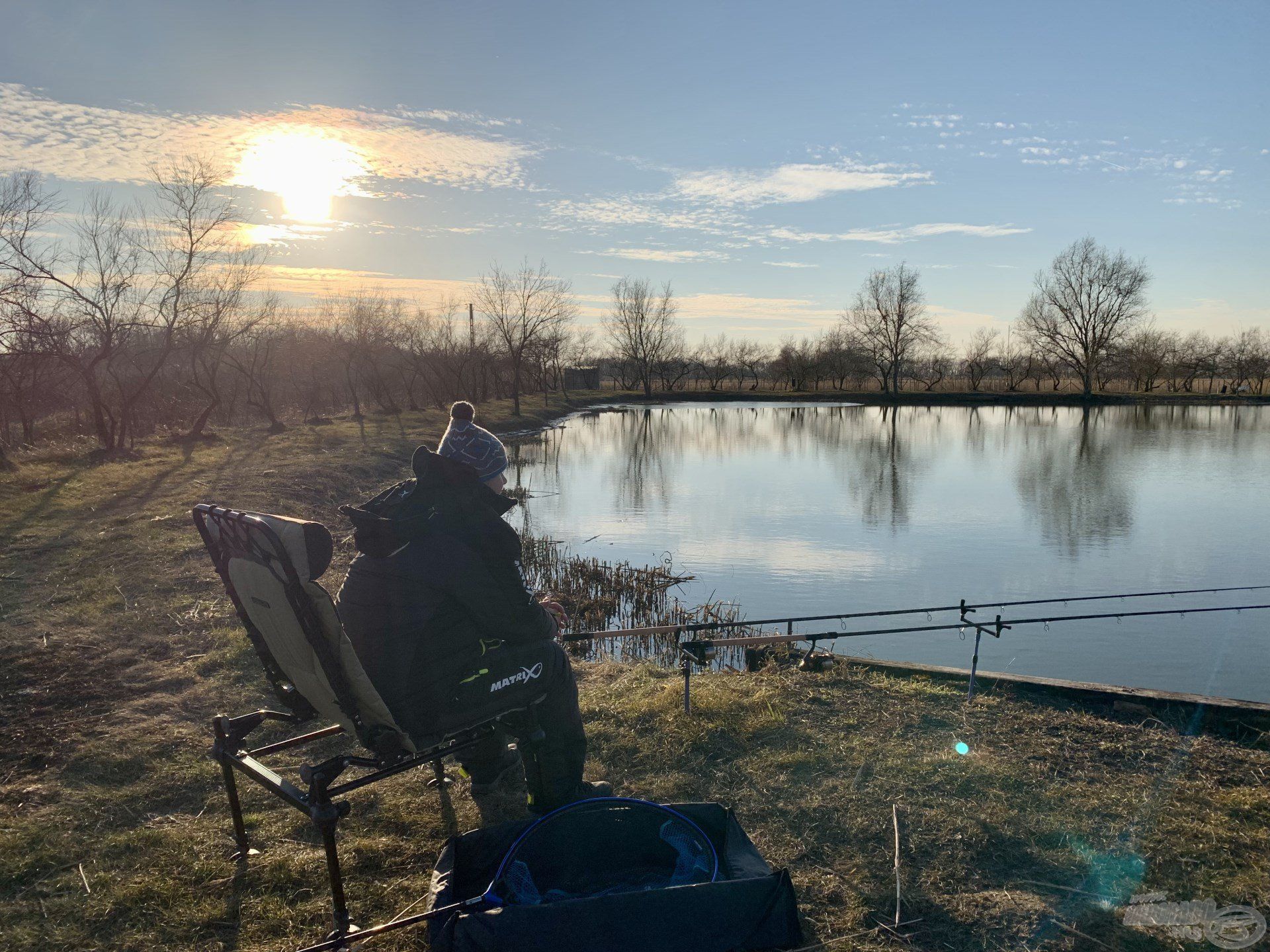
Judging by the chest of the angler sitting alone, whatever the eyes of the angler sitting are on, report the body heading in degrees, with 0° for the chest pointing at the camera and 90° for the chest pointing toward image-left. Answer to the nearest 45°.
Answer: approximately 225°

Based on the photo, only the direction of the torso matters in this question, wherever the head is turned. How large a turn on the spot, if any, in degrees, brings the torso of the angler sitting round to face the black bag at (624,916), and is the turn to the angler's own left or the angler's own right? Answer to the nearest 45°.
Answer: approximately 90° to the angler's own right

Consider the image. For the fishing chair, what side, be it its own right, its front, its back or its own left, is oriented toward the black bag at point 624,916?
right

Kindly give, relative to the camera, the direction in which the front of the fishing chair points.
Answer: facing away from the viewer and to the right of the viewer
